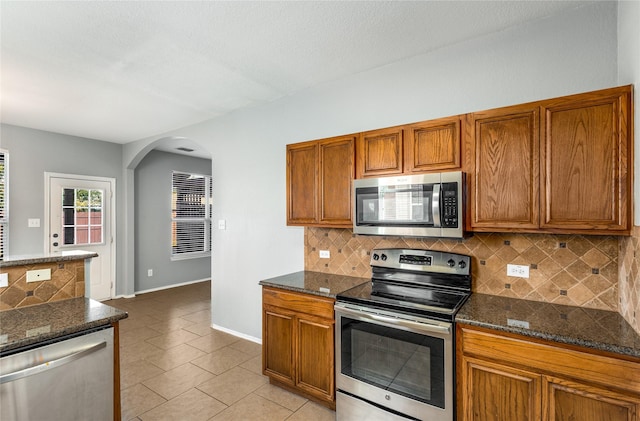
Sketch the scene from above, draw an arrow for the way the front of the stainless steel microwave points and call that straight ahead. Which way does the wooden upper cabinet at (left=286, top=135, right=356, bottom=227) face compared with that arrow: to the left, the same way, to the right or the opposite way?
the same way

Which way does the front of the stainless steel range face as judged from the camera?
facing the viewer and to the left of the viewer

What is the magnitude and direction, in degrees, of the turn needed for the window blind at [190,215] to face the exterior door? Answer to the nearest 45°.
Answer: approximately 90° to its right

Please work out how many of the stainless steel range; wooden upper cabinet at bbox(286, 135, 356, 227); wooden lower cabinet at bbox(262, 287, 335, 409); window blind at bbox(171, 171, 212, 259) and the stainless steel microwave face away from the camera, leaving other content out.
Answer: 0

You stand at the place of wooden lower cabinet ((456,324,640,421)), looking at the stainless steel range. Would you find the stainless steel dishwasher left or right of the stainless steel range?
left

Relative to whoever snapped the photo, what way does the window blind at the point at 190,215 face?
facing the viewer and to the right of the viewer

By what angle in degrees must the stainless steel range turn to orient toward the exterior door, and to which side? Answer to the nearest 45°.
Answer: approximately 45° to its right

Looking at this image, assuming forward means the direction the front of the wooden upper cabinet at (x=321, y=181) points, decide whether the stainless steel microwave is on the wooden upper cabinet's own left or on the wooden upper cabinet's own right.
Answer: on the wooden upper cabinet's own left

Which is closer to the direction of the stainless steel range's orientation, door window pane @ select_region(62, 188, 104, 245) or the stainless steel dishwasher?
the stainless steel dishwasher

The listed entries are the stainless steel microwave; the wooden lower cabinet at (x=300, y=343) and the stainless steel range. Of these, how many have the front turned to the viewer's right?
0

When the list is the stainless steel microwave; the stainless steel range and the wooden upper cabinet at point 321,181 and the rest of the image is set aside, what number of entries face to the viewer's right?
0

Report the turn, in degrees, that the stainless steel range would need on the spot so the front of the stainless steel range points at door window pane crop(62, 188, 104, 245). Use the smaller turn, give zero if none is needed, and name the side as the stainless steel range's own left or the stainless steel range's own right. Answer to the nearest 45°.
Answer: approximately 45° to the stainless steel range's own right

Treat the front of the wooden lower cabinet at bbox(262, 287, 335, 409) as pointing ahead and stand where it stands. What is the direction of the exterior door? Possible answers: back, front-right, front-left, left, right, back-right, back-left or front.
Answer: right

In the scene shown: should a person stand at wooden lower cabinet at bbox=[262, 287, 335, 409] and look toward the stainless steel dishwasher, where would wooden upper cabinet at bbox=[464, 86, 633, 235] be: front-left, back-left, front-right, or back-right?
back-left

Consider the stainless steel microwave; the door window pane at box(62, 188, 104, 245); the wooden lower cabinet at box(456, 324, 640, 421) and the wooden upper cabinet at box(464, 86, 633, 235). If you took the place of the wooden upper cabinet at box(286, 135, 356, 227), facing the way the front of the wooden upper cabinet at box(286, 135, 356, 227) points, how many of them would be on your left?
3

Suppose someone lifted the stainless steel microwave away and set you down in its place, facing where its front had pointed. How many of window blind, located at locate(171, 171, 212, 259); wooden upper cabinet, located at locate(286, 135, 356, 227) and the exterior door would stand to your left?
0
